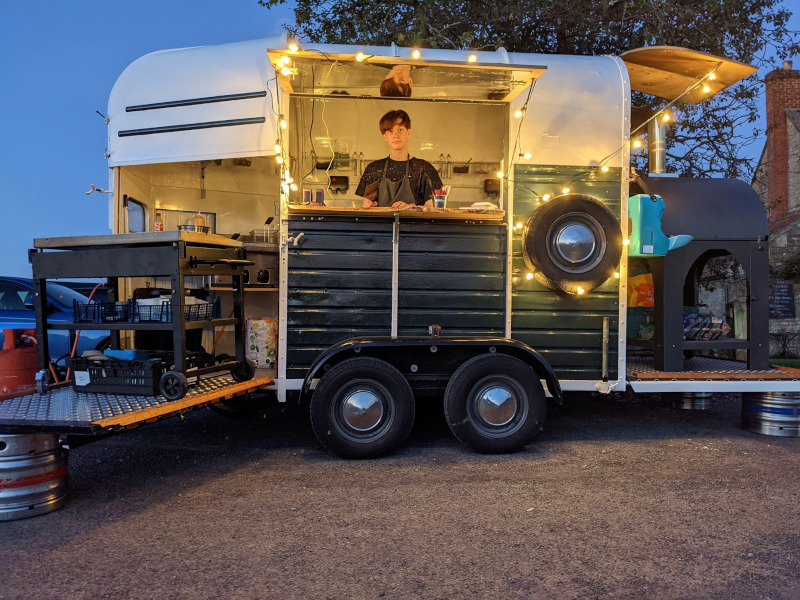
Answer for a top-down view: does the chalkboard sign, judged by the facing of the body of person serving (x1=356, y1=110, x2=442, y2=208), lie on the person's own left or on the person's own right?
on the person's own left

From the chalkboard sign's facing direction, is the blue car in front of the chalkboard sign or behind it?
in front

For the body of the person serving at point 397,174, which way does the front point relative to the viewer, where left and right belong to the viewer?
facing the viewer

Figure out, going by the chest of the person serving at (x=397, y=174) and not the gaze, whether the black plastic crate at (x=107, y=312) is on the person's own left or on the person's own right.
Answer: on the person's own right

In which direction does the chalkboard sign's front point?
toward the camera

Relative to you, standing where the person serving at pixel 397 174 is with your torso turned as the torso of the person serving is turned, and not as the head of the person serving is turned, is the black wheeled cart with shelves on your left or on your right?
on your right

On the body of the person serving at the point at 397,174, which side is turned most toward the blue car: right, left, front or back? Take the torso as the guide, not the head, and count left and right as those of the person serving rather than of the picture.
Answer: right

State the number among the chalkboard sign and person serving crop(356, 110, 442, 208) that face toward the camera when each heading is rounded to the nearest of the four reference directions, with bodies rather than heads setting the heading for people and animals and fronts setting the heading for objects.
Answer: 2

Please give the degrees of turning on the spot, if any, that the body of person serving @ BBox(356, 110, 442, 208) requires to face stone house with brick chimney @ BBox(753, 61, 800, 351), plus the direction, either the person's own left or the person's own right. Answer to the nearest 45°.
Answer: approximately 135° to the person's own left

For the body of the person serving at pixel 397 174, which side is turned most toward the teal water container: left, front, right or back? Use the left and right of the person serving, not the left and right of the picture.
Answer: left
